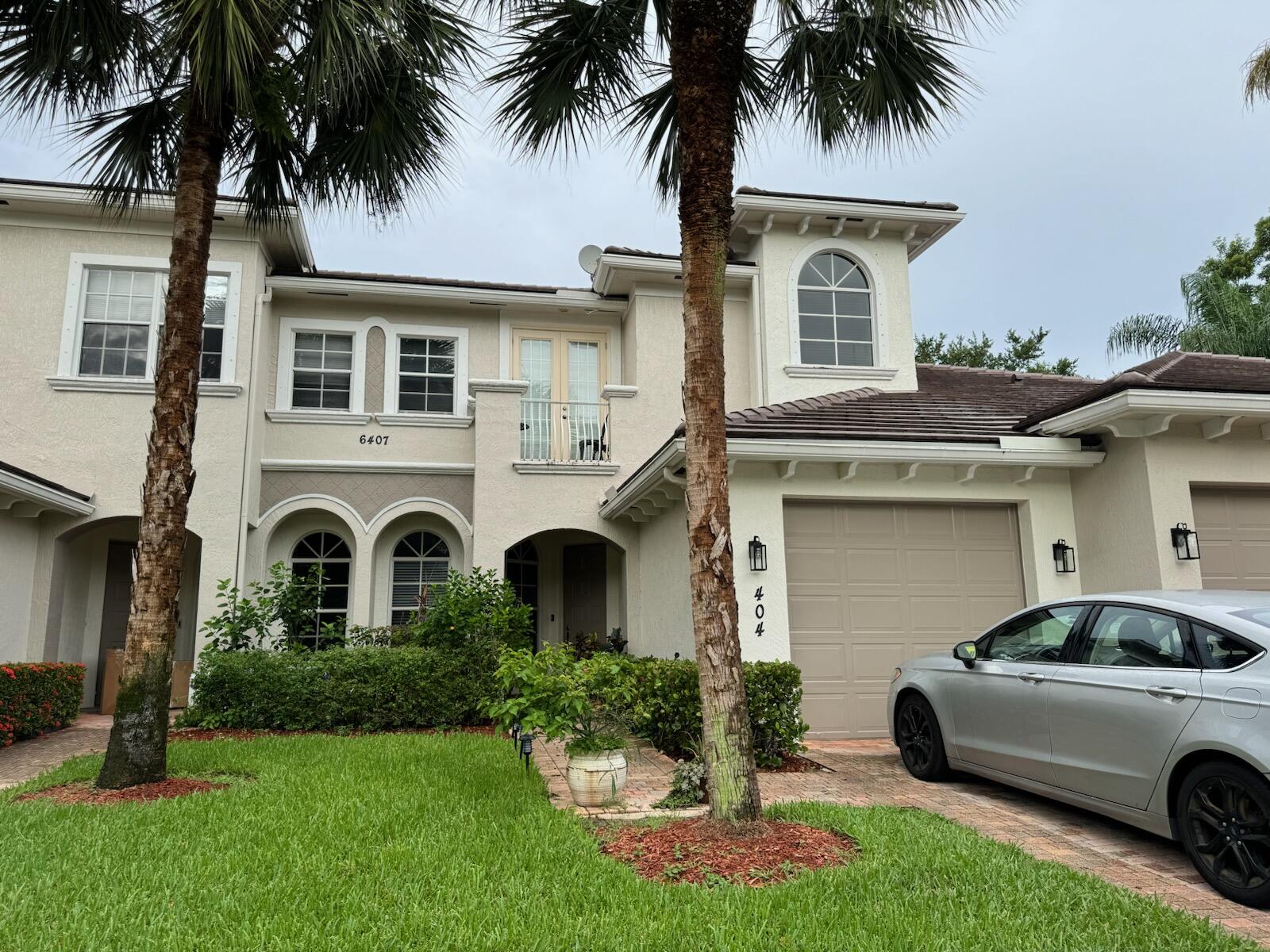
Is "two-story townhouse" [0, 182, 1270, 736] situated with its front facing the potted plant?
yes

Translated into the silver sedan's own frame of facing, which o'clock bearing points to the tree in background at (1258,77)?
The tree in background is roughly at 2 o'clock from the silver sedan.

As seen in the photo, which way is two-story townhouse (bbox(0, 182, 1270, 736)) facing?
toward the camera

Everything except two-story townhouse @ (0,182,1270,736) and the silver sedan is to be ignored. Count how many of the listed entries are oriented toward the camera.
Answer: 1

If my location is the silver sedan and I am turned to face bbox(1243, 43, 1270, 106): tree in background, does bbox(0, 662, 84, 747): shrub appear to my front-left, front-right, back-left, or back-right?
back-left

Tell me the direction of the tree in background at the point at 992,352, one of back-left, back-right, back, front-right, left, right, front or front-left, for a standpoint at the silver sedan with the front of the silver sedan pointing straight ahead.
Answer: front-right

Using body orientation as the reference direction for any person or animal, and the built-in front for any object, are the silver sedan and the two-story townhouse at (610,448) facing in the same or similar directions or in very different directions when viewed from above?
very different directions

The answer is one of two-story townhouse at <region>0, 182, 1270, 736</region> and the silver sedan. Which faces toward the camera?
the two-story townhouse

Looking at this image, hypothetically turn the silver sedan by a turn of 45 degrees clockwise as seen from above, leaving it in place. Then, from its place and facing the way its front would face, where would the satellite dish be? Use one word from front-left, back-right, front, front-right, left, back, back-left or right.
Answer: front-left

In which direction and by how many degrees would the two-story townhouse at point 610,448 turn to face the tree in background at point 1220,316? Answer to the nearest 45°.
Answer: approximately 135° to its left

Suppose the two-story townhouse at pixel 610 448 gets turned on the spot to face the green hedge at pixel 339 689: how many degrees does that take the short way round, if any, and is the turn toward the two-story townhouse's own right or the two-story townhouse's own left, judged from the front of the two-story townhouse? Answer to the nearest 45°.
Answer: approximately 45° to the two-story townhouse's own right

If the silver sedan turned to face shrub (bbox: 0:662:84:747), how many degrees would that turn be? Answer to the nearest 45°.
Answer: approximately 45° to its left

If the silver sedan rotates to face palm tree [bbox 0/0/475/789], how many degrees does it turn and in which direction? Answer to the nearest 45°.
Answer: approximately 45° to its left

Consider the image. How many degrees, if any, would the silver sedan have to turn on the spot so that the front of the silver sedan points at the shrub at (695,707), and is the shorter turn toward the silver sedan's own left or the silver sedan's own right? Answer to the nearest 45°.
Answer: approximately 45° to the silver sedan's own left

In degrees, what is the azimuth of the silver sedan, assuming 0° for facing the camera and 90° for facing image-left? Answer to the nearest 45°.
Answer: approximately 135°

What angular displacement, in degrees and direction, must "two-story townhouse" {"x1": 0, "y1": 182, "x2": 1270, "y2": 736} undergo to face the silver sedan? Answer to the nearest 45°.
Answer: approximately 45° to its left
